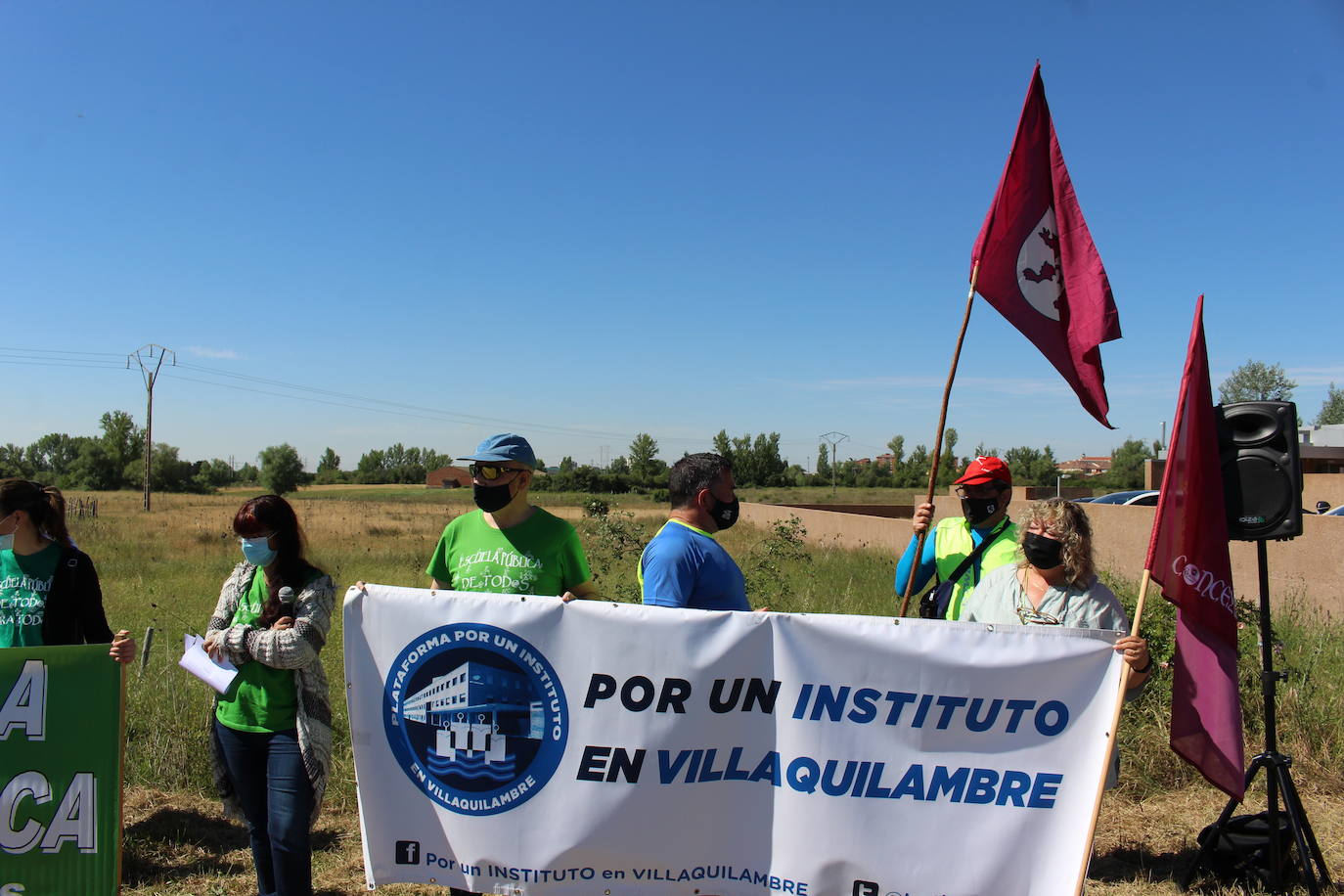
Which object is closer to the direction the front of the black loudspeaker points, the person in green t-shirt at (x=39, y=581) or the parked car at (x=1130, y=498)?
the person in green t-shirt

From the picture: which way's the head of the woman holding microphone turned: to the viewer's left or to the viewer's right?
to the viewer's left

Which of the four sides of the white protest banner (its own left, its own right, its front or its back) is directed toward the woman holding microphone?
right

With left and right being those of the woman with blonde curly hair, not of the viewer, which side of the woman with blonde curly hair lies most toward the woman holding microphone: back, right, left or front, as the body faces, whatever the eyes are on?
right

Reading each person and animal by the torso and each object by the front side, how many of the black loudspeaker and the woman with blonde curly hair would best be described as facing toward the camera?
2

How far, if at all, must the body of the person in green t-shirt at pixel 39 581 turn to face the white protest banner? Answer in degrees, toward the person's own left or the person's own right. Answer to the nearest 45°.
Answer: approximately 90° to the person's own left

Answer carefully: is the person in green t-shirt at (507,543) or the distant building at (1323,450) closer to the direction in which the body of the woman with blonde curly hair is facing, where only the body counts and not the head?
the person in green t-shirt

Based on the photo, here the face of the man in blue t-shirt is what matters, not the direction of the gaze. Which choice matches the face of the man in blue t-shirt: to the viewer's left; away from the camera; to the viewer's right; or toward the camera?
to the viewer's right

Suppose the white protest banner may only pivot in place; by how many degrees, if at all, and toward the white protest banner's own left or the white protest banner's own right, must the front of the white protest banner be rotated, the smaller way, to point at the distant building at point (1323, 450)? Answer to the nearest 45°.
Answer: approximately 135° to the white protest banner's own left

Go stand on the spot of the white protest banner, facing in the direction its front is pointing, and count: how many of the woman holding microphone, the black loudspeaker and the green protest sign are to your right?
2
